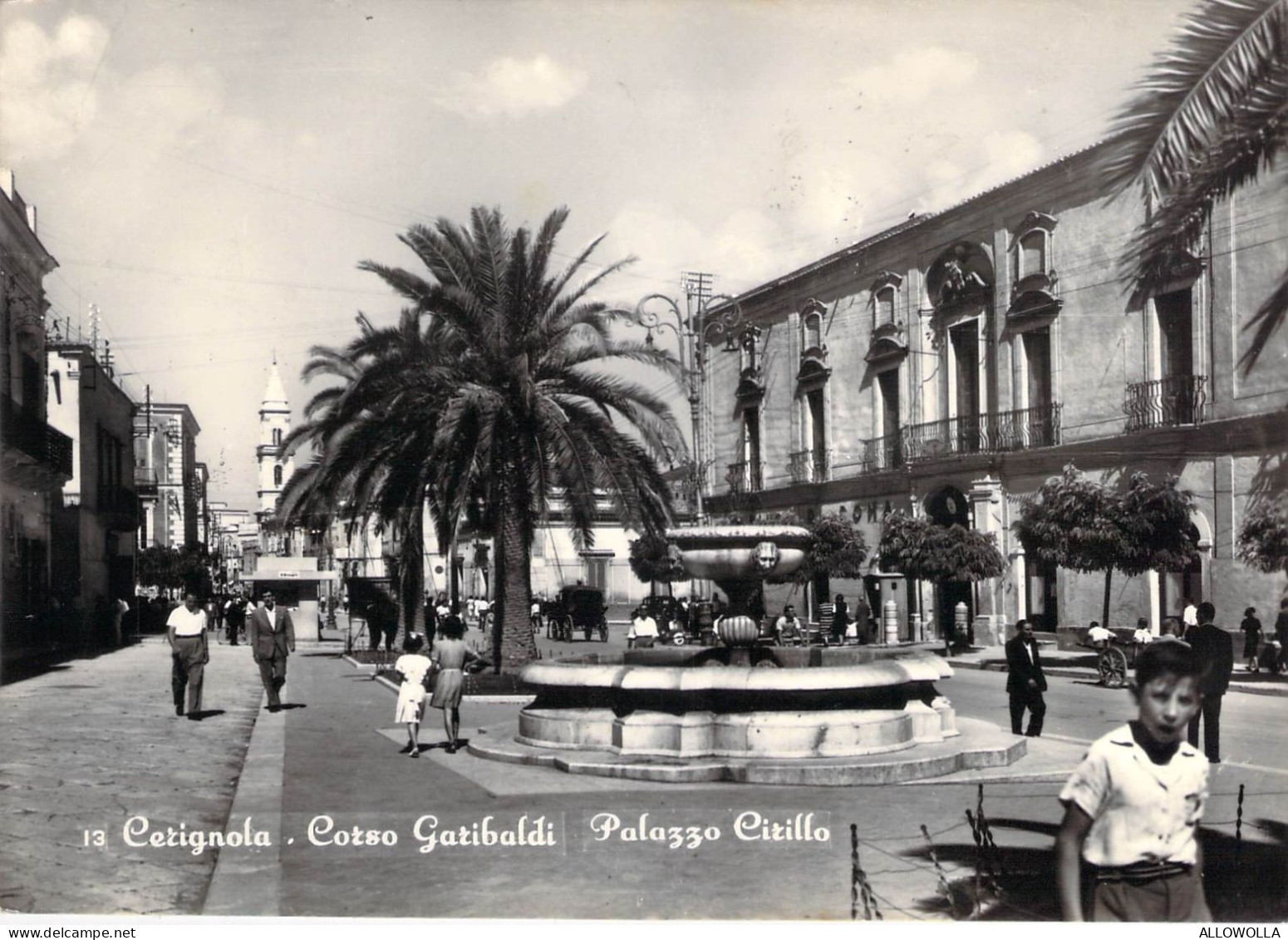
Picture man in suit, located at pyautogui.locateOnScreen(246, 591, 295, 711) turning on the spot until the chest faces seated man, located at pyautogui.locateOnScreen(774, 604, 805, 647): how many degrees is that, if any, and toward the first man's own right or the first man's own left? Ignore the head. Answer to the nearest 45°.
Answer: approximately 135° to the first man's own left

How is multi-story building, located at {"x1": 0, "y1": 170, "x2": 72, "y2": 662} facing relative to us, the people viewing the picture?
facing to the right of the viewer

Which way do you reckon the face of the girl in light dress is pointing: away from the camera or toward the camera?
away from the camera

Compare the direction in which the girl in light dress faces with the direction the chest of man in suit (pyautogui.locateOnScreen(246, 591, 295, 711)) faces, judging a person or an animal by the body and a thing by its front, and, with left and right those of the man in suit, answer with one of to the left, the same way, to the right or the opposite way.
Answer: the opposite way

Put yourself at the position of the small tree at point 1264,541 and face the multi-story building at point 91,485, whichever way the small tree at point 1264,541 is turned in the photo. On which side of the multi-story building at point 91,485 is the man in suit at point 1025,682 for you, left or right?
left

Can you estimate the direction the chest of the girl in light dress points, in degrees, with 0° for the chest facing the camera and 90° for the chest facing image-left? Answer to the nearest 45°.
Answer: approximately 180°
